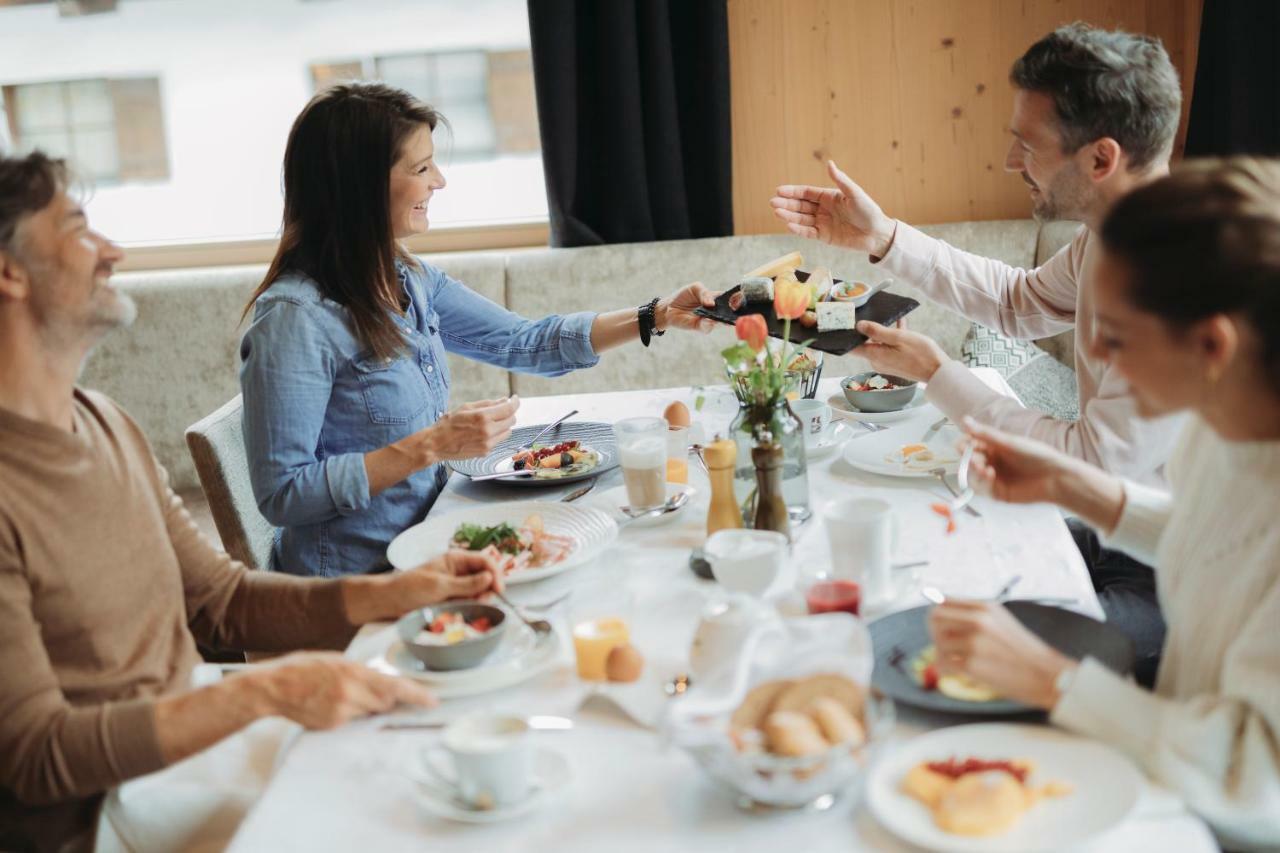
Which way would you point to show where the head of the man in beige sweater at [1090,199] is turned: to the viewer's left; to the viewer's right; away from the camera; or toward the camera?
to the viewer's left

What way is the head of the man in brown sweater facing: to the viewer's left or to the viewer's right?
to the viewer's right

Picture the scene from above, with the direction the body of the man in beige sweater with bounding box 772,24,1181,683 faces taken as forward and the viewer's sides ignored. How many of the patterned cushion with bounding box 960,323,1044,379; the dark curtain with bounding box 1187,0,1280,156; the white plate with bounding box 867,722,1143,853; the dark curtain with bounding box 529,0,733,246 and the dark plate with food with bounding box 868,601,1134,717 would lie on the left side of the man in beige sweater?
2

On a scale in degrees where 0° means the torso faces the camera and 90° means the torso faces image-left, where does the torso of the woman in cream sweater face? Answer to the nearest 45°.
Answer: approximately 90°

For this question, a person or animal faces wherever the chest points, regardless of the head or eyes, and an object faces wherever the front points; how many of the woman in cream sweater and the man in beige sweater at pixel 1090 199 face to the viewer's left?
2

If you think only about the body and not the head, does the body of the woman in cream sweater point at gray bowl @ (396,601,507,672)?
yes

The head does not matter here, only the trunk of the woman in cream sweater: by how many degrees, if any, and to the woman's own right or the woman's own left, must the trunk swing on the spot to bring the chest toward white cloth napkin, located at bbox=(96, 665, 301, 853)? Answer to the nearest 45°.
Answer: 0° — they already face it

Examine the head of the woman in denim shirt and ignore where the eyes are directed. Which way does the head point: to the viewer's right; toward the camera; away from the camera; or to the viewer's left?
to the viewer's right

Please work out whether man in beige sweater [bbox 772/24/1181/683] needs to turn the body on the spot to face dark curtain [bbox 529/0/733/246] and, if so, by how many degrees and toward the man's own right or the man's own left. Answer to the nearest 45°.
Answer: approximately 45° to the man's own right

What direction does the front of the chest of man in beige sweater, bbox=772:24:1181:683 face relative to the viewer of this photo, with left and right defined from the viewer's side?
facing to the left of the viewer

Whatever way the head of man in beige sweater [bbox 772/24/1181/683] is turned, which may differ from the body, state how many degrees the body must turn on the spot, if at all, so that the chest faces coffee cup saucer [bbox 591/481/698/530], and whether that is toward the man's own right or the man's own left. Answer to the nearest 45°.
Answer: approximately 45° to the man's own left

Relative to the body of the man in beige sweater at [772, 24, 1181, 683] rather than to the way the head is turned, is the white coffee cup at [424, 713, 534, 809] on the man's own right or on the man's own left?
on the man's own left
